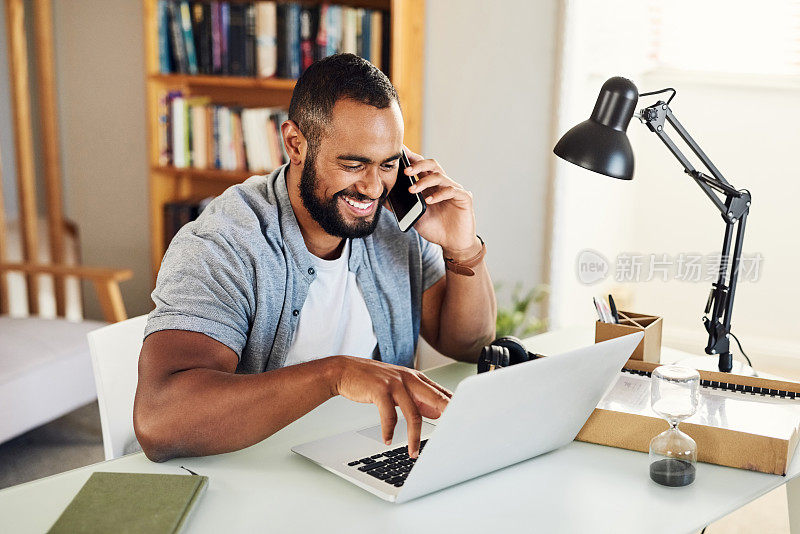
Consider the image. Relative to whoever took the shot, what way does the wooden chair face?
facing the viewer and to the right of the viewer

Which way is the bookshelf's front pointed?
toward the camera

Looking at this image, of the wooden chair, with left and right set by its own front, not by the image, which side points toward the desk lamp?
front

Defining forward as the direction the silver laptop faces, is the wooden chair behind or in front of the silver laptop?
in front

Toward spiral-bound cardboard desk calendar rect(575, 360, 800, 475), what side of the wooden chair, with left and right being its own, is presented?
front

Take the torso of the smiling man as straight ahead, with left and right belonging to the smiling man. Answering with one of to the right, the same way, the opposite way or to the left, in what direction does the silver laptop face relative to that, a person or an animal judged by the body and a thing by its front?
the opposite way

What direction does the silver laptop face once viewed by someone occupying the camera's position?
facing away from the viewer and to the left of the viewer

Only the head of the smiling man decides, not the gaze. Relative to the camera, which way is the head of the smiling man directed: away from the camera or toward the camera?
toward the camera

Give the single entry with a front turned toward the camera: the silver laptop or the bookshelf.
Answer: the bookshelf

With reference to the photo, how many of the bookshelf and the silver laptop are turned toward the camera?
1

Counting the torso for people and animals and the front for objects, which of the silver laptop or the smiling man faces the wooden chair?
the silver laptop
